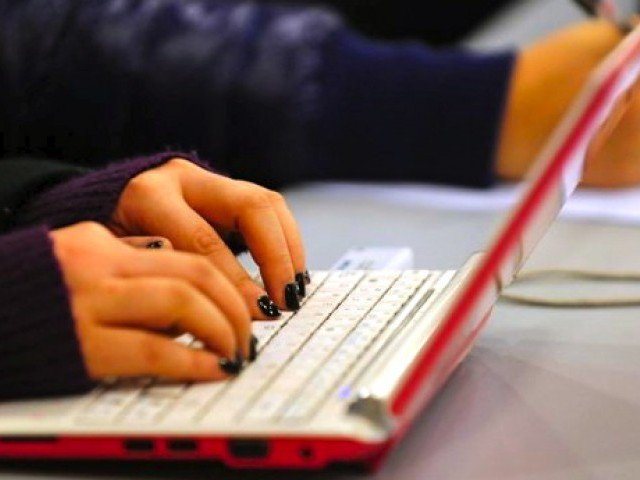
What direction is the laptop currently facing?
to the viewer's left

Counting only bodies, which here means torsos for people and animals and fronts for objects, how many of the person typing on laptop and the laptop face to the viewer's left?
1

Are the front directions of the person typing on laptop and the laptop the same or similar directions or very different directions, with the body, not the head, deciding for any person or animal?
very different directions

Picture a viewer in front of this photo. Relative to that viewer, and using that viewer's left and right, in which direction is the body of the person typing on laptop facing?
facing to the right of the viewer
